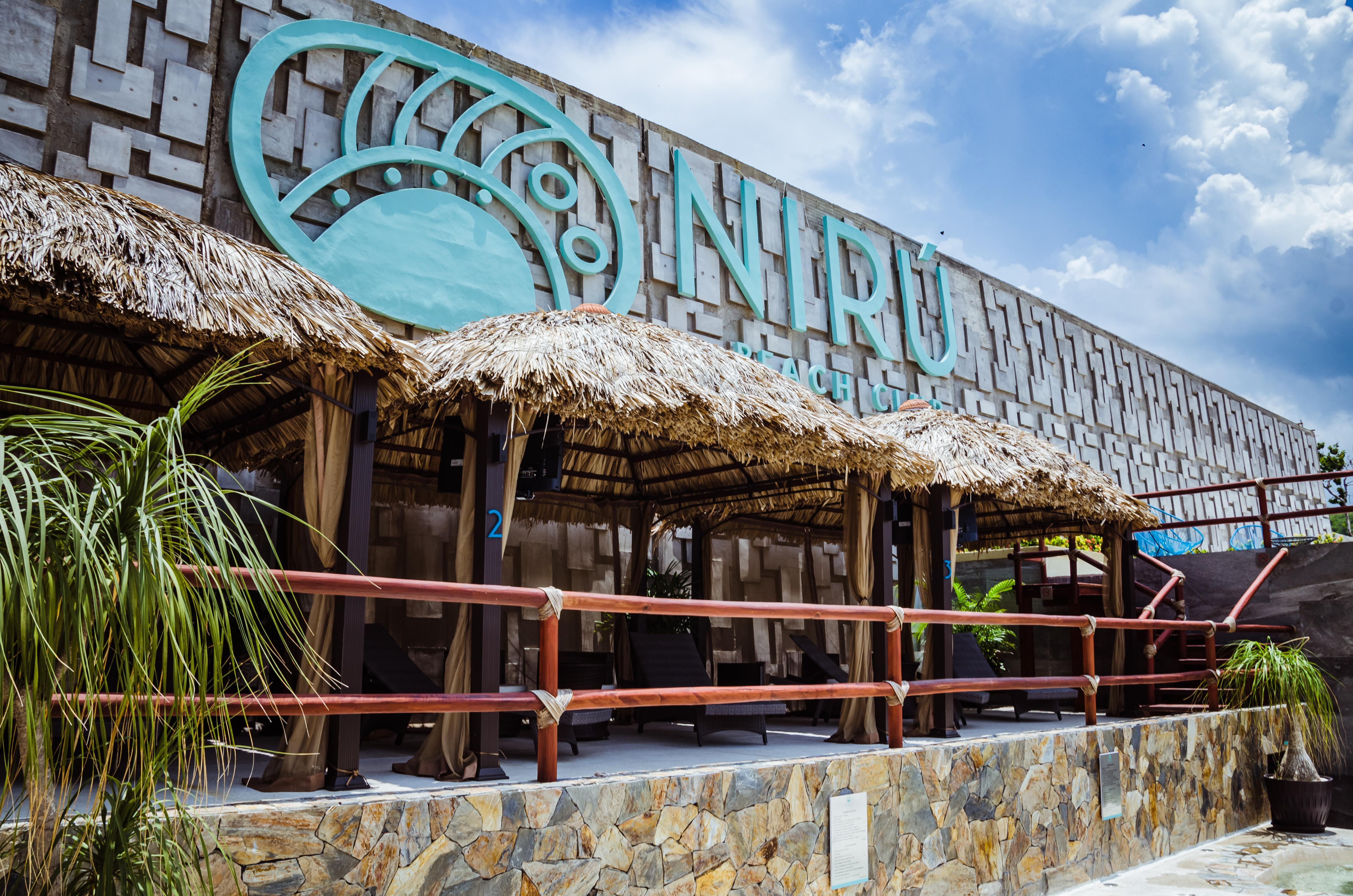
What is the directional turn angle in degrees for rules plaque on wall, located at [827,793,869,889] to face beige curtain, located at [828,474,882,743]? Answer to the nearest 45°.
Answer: approximately 135° to its left

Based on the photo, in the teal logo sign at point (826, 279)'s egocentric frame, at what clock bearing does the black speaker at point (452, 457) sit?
The black speaker is roughly at 2 o'clock from the teal logo sign.

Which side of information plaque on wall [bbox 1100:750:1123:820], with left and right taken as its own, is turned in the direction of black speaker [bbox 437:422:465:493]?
right

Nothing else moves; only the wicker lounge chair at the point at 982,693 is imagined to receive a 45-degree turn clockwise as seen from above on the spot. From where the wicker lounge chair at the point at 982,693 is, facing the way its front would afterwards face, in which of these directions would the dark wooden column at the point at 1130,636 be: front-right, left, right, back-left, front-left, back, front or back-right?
left

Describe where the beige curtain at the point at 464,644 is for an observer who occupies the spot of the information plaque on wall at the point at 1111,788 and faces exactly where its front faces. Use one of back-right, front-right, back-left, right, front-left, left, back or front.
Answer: right

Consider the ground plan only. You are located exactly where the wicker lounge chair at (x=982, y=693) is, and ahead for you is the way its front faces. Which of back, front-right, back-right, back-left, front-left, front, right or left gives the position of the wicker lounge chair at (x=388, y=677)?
back-right

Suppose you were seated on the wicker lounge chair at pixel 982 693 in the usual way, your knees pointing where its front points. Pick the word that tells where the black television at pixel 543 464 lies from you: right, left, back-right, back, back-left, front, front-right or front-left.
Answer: back-right
